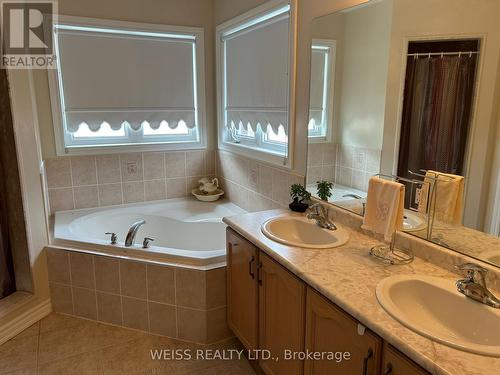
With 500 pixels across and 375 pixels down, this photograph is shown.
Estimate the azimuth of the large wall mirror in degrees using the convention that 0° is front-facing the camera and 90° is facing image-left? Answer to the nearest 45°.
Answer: approximately 45°

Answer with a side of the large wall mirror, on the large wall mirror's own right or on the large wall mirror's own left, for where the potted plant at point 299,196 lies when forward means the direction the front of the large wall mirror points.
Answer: on the large wall mirror's own right

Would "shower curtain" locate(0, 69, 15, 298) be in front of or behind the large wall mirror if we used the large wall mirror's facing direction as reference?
in front

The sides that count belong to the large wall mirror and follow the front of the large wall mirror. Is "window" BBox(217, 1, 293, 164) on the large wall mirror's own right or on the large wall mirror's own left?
on the large wall mirror's own right

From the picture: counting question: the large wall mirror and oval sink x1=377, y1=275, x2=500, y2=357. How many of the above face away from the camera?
0

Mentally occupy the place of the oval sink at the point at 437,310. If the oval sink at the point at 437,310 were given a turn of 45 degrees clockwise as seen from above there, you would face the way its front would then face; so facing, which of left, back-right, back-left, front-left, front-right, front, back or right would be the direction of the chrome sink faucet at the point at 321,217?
front-right

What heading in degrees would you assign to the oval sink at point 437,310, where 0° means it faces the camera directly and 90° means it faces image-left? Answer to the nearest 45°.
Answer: approximately 45°

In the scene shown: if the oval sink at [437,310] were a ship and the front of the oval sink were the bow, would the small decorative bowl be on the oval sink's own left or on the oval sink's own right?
on the oval sink's own right

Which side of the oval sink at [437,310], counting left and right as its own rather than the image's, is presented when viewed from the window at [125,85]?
right

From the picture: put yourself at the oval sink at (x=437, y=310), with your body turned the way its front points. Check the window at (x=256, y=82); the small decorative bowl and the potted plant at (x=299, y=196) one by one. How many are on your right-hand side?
3
